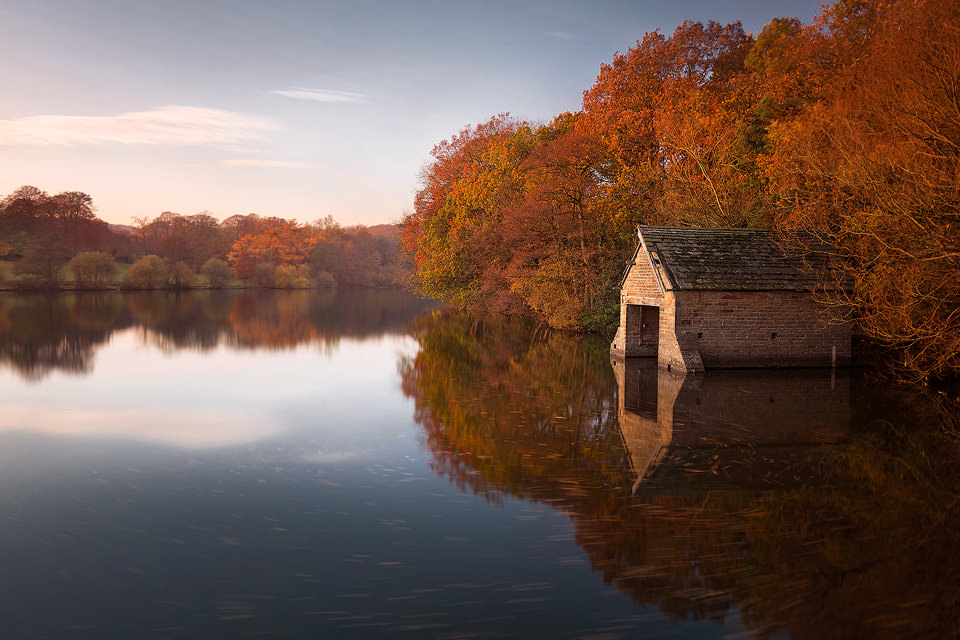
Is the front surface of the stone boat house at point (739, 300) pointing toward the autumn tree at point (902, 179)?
no

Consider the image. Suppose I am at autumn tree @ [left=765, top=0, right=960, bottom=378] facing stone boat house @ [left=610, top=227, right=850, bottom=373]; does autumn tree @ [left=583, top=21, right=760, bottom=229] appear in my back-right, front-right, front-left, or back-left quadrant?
front-right

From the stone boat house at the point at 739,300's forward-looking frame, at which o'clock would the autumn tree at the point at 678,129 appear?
The autumn tree is roughly at 4 o'clock from the stone boat house.

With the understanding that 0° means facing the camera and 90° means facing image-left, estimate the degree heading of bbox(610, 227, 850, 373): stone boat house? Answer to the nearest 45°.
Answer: approximately 45°

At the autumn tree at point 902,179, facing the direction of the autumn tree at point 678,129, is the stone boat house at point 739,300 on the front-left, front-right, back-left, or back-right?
front-left
